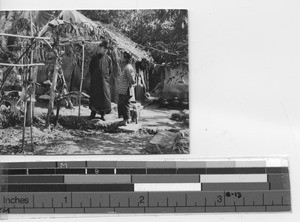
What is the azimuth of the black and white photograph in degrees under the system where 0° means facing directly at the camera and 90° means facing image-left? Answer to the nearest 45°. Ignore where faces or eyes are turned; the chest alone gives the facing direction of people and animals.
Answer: approximately 0°
